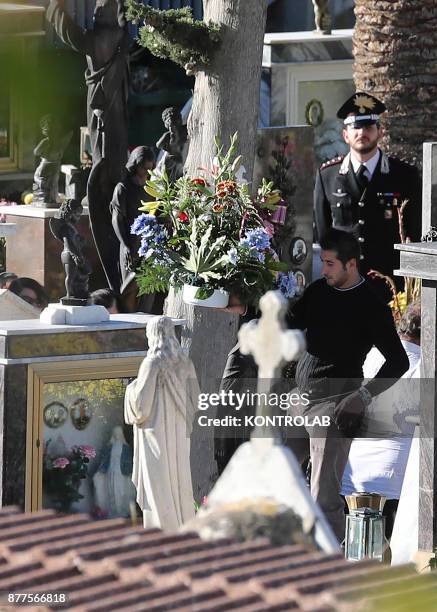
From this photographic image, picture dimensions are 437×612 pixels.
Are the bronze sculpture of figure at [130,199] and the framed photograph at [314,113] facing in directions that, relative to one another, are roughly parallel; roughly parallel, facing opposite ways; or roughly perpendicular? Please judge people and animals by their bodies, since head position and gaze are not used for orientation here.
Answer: roughly perpendicular

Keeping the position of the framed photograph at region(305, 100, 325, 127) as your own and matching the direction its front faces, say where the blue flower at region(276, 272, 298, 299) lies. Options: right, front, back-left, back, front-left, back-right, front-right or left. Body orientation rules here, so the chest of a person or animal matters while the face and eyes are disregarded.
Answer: front

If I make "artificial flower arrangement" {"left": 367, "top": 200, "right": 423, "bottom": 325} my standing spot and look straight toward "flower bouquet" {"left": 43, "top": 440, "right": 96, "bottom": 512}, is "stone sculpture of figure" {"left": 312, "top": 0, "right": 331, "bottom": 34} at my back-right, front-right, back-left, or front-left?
back-right

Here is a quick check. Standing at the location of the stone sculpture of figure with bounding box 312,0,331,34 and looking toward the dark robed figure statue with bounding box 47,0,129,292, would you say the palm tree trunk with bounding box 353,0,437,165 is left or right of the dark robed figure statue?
left

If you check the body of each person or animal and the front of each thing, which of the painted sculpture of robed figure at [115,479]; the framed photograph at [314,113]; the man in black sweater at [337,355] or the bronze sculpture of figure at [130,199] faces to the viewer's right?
the bronze sculpture of figure at [130,199]

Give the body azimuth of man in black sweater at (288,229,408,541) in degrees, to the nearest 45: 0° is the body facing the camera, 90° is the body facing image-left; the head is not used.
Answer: approximately 45°

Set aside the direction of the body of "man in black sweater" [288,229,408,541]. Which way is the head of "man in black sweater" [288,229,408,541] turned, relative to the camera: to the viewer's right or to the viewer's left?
to the viewer's left
